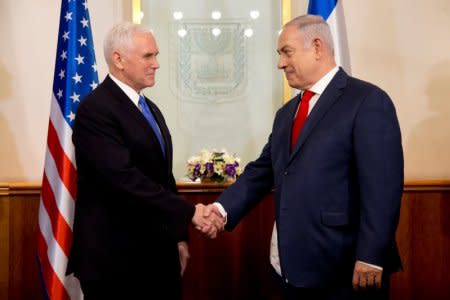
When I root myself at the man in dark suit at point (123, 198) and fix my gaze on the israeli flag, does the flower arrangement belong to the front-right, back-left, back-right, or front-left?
front-left

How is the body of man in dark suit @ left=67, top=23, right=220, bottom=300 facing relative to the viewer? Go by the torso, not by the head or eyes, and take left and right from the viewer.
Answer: facing to the right of the viewer

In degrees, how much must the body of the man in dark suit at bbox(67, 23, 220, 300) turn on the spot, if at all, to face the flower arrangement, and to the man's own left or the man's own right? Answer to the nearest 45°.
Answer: approximately 45° to the man's own left

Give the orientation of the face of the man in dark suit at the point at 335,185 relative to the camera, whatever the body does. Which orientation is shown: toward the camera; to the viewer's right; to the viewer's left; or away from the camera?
to the viewer's left

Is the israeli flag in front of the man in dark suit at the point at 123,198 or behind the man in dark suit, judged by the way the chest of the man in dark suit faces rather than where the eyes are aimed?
in front

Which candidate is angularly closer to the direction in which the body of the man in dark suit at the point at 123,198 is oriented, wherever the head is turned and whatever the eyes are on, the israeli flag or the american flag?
the israeli flag

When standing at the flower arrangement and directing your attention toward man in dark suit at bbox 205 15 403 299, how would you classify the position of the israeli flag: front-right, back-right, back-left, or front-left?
front-left

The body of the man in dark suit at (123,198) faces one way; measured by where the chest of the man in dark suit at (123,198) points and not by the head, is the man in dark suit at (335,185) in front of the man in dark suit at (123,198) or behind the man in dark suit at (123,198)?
in front

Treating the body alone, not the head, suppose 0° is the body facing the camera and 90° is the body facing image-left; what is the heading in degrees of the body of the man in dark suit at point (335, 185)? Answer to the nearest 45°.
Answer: approximately 45°

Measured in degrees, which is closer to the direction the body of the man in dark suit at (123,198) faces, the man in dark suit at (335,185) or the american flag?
the man in dark suit
